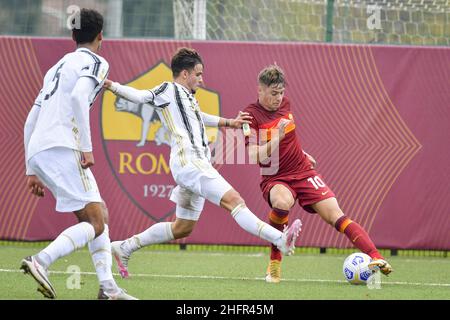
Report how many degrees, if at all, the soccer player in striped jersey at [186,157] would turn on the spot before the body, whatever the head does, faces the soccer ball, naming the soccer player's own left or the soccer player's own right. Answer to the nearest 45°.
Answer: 0° — they already face it

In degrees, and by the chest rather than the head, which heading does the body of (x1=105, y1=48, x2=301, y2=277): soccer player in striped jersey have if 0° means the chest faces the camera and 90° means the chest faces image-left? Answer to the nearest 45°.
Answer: approximately 270°

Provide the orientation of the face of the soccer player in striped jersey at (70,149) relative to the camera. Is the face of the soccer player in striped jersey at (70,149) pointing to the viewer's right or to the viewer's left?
to the viewer's right

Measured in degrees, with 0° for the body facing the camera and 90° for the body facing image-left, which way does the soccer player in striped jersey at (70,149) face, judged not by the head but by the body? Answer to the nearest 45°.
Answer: approximately 225°

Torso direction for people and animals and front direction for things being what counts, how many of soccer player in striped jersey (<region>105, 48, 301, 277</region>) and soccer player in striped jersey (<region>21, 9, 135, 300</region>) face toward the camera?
0

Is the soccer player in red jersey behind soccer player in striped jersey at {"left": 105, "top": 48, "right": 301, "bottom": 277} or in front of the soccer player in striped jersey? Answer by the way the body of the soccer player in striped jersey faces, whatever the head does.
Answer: in front

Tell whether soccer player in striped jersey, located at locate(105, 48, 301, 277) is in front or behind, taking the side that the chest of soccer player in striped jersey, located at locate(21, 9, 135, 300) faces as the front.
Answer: in front

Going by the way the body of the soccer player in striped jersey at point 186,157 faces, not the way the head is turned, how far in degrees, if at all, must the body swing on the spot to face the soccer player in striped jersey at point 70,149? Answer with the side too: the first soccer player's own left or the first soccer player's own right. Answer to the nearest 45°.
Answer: approximately 135° to the first soccer player's own right

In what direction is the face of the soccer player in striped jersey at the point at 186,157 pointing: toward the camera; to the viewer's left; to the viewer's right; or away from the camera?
to the viewer's right
